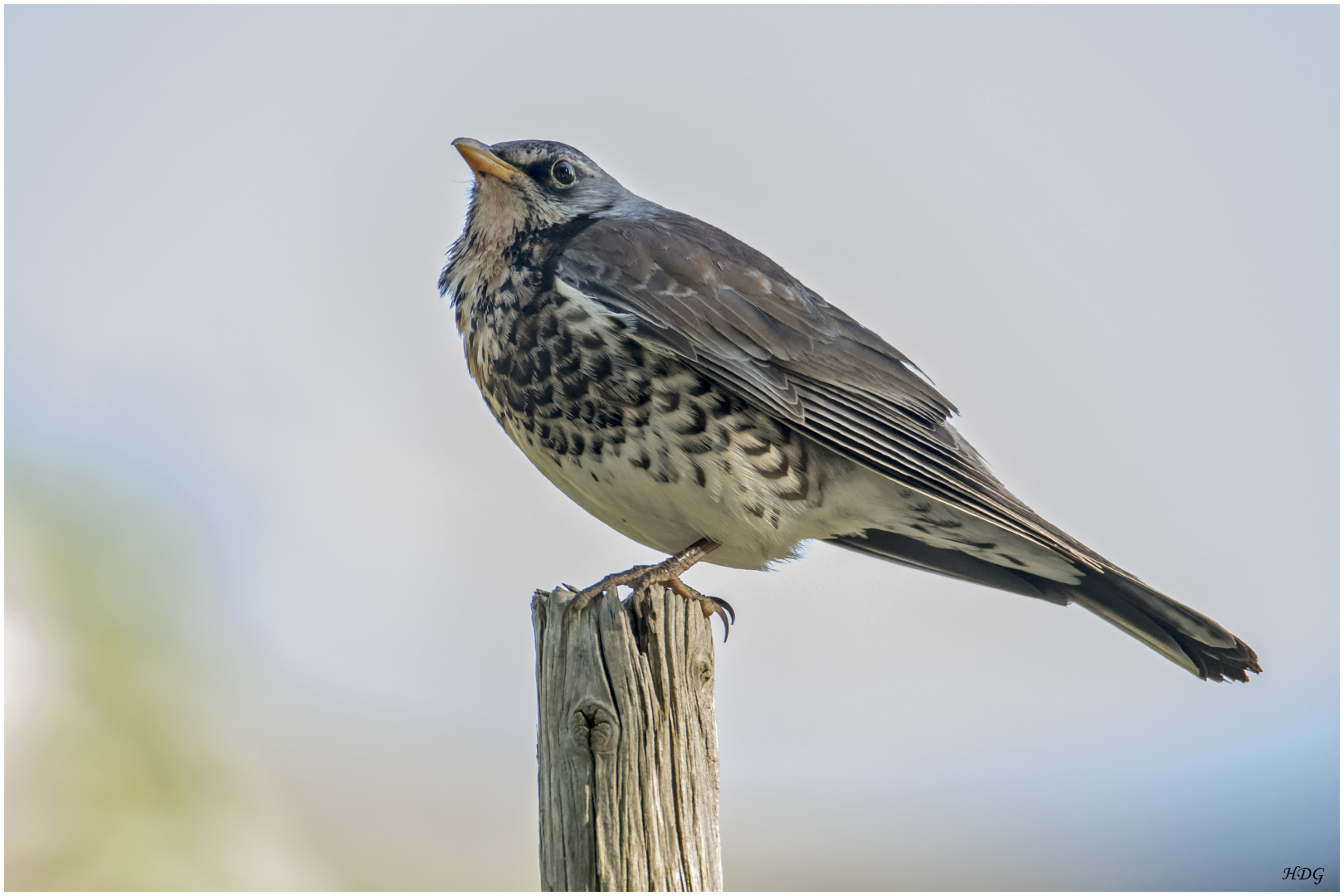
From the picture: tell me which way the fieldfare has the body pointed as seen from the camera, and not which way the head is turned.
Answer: to the viewer's left
